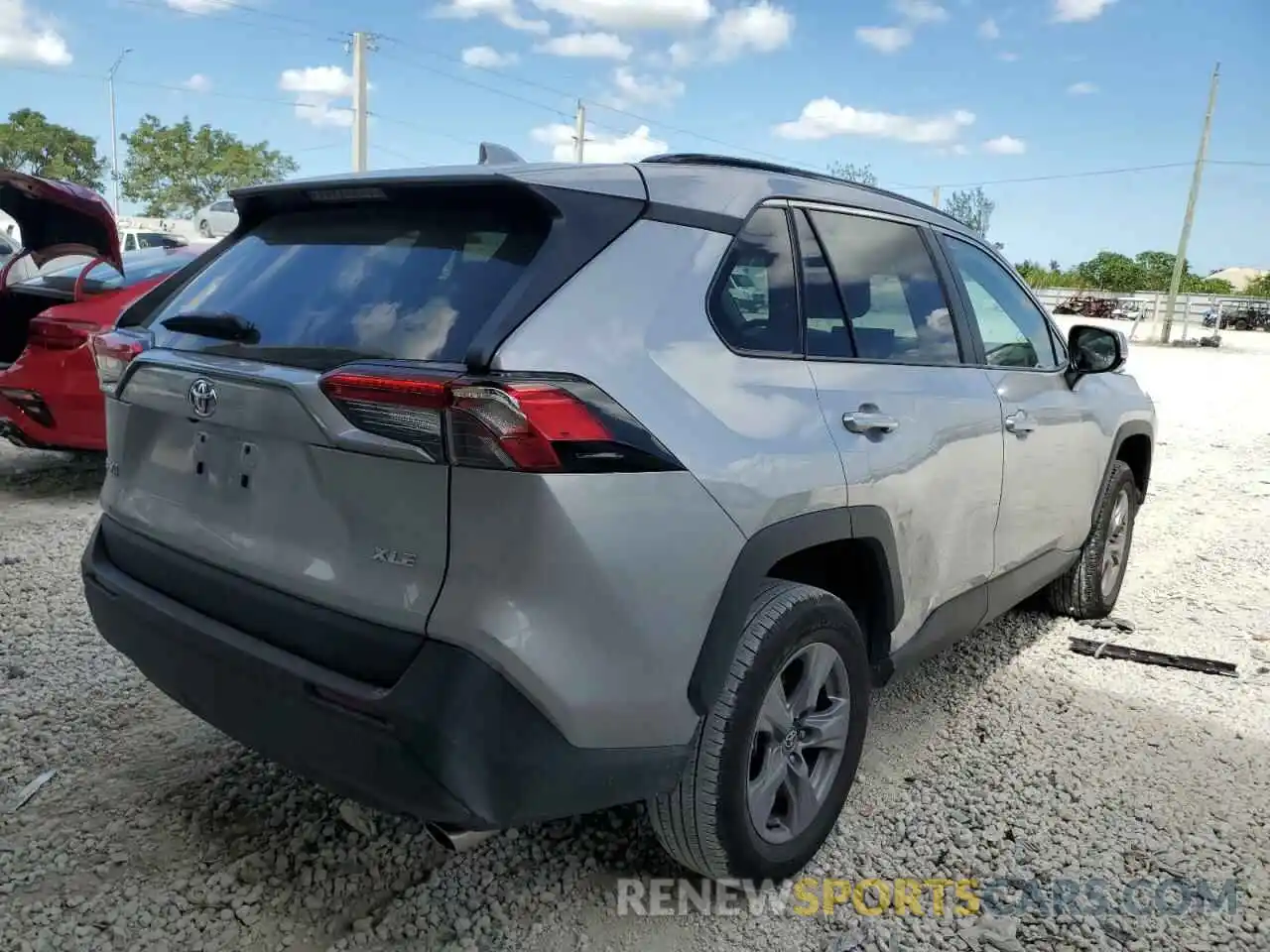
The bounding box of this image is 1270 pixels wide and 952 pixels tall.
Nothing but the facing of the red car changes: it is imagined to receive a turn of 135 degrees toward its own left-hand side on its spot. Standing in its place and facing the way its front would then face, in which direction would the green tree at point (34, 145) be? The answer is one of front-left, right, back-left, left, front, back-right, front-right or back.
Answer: right

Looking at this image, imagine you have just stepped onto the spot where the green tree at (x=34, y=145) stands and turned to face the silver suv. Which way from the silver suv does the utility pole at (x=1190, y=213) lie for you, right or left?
left

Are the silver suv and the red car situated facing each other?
no

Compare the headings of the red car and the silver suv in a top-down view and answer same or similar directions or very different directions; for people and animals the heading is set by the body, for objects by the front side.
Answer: same or similar directions

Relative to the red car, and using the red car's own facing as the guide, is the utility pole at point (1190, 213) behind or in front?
in front

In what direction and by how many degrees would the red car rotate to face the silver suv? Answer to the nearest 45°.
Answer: approximately 135° to its right

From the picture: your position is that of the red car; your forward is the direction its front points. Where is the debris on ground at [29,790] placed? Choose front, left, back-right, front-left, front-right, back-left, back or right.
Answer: back-right

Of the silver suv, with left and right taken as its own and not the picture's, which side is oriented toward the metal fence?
front

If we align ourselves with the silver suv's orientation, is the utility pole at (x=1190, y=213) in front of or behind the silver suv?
in front

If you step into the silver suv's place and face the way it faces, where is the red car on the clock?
The red car is roughly at 9 o'clock from the silver suv.

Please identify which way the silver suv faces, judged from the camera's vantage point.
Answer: facing away from the viewer and to the right of the viewer

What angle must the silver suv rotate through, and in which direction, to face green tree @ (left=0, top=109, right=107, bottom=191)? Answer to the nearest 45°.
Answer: approximately 90° to its left

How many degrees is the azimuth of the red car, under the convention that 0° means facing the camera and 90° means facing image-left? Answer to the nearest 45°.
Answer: approximately 225°

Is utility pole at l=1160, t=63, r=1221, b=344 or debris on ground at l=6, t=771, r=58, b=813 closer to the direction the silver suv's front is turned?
the utility pole

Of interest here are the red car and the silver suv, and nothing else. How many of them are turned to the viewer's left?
0
